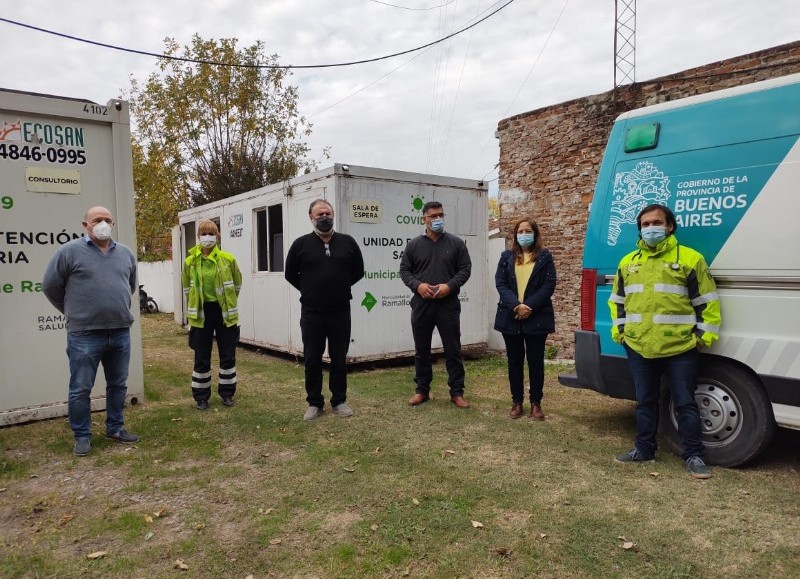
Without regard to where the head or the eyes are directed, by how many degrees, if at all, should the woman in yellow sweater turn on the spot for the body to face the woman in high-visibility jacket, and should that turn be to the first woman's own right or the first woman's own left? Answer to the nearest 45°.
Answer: approximately 90° to the first woman's own right

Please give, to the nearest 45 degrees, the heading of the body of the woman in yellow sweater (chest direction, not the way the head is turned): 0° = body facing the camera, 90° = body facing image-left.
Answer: approximately 0°

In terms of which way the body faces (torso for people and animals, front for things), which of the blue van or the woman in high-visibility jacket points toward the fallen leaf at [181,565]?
the woman in high-visibility jacket

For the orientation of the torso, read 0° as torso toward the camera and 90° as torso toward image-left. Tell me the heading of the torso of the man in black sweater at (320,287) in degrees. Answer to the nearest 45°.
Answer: approximately 0°

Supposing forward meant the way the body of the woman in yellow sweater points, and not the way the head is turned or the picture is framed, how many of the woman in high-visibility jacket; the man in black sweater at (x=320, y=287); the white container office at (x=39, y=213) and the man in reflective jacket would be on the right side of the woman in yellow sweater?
3

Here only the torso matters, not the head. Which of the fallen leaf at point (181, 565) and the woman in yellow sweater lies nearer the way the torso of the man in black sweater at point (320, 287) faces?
the fallen leaf

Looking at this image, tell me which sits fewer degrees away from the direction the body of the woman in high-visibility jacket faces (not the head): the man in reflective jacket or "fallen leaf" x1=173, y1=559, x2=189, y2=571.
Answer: the fallen leaf

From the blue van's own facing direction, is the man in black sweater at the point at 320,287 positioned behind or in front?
behind

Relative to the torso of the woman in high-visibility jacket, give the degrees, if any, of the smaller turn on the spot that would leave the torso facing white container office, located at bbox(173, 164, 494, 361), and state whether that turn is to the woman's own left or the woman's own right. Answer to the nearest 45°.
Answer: approximately 135° to the woman's own left

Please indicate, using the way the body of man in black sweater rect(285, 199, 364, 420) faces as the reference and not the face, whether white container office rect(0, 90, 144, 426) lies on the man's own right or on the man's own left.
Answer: on the man's own right

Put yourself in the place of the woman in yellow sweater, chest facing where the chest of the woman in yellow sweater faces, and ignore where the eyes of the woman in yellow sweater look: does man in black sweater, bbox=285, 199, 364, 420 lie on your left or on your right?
on your right
